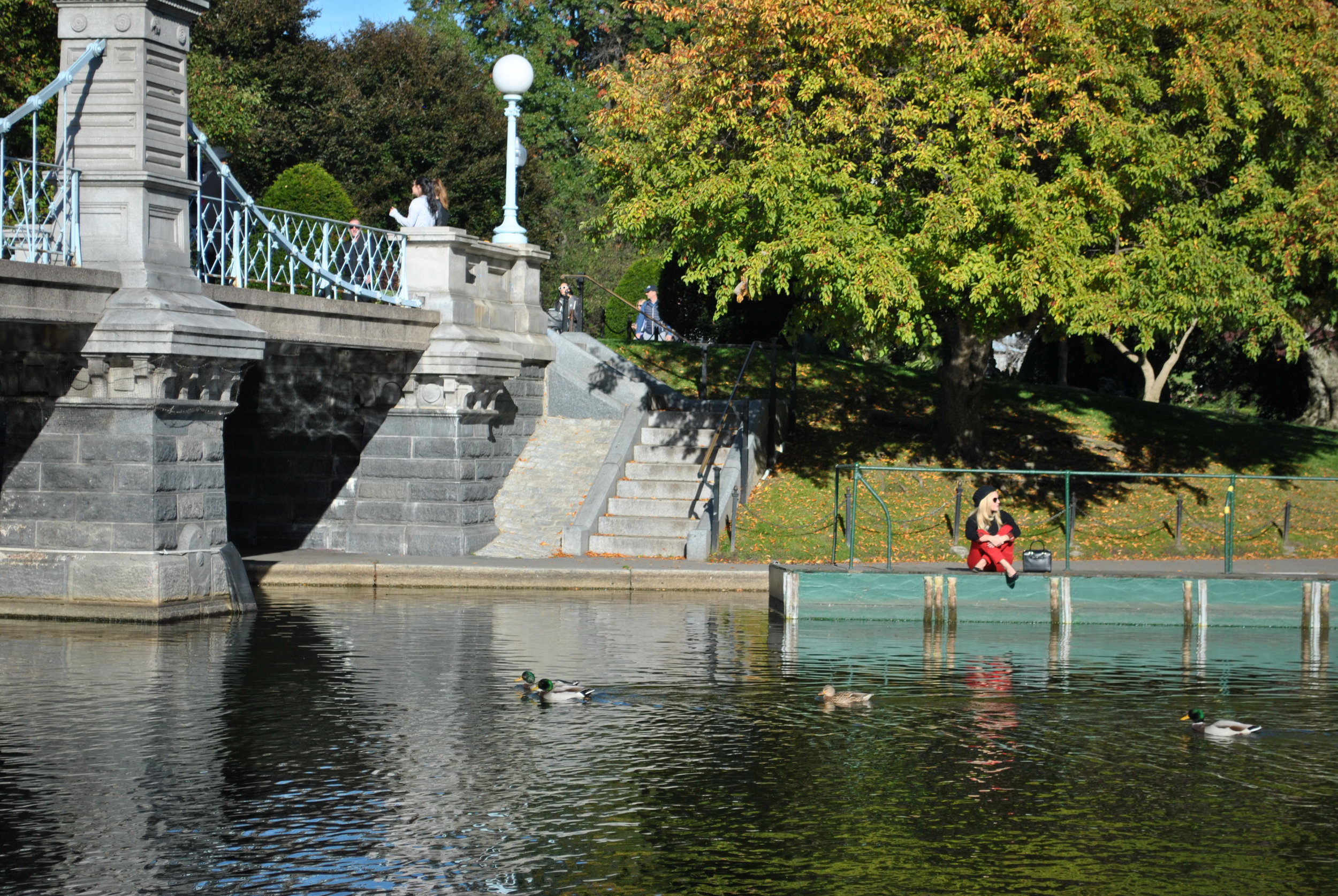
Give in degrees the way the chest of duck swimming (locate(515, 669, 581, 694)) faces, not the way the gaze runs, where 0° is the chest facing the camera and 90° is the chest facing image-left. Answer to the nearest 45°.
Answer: approximately 90°

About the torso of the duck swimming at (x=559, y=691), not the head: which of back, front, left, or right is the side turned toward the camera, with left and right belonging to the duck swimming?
left

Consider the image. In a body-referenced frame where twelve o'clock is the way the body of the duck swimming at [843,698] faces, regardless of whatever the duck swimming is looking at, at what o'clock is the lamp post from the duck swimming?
The lamp post is roughly at 2 o'clock from the duck swimming.

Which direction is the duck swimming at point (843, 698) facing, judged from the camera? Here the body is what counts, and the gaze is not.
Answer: to the viewer's left

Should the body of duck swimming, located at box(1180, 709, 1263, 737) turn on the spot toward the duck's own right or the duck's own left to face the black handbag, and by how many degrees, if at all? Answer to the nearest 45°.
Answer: approximately 90° to the duck's own right

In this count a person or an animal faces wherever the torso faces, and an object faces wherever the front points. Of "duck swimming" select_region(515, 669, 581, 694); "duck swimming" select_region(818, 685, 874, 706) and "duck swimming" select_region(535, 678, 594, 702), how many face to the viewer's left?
3

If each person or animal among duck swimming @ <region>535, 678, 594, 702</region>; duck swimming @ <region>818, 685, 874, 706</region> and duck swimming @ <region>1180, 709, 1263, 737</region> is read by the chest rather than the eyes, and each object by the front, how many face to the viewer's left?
3

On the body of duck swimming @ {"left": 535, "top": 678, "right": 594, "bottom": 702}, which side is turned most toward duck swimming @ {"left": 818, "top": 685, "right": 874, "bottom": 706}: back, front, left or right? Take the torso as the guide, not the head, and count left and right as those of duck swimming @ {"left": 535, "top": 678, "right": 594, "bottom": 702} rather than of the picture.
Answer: back

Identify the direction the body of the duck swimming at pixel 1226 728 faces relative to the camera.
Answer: to the viewer's left

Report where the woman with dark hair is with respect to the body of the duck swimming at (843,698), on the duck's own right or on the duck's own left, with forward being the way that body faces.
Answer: on the duck's own right

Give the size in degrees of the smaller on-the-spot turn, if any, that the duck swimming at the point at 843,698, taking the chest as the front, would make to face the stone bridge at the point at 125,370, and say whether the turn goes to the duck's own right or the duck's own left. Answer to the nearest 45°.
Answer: approximately 45° to the duck's own right

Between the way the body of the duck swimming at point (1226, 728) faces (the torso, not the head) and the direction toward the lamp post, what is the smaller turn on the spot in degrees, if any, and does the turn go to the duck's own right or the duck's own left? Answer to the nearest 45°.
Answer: approximately 45° to the duck's own right

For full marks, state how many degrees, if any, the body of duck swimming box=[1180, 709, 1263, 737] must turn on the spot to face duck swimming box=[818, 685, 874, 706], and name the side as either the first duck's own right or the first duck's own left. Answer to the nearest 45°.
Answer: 0° — it already faces it

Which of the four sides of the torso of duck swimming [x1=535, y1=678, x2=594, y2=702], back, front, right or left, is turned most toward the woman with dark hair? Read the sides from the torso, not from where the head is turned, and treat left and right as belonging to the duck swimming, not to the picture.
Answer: right

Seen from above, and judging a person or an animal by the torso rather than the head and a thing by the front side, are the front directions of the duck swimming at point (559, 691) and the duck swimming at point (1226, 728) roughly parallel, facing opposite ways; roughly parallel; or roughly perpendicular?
roughly parallel

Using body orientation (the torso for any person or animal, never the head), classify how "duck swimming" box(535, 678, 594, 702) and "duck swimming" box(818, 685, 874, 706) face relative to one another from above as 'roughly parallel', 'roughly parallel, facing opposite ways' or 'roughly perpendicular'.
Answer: roughly parallel

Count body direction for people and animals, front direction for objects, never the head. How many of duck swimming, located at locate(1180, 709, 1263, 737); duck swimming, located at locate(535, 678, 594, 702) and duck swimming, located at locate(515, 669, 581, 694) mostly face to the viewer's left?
3
